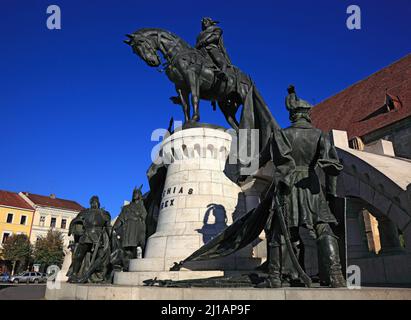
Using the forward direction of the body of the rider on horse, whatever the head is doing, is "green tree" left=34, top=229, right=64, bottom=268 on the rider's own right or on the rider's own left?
on the rider's own right

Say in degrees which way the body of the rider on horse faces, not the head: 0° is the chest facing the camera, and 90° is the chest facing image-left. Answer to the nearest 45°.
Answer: approximately 45°

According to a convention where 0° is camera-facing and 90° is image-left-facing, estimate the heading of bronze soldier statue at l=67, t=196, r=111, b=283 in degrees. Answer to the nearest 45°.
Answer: approximately 0°

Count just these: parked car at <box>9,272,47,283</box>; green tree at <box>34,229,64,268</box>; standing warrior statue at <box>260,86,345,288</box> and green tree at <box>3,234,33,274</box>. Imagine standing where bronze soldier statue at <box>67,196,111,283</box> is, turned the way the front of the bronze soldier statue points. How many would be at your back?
3

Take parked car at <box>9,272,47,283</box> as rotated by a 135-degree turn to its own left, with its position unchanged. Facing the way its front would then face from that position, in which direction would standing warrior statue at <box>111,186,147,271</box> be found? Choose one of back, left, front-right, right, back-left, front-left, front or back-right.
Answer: front-right

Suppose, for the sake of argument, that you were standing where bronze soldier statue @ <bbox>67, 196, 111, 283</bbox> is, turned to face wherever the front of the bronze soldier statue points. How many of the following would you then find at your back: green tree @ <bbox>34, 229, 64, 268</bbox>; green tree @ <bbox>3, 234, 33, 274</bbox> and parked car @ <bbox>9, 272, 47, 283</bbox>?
3

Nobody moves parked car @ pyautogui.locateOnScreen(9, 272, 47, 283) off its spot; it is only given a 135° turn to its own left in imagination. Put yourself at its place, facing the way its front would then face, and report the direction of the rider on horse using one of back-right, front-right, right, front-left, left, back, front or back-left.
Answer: front-right
